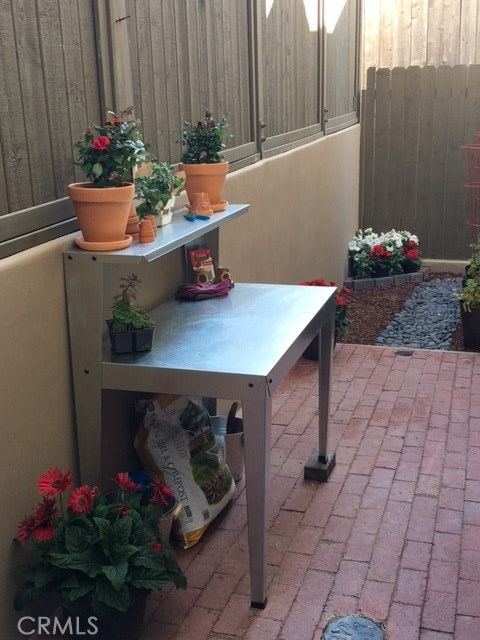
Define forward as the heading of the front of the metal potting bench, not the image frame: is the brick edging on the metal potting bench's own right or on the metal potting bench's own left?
on the metal potting bench's own left

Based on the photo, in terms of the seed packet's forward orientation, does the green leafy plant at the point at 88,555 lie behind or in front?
in front

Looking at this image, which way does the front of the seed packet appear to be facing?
toward the camera

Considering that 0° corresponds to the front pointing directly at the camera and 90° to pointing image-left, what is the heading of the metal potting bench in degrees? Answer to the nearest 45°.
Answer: approximately 315°
